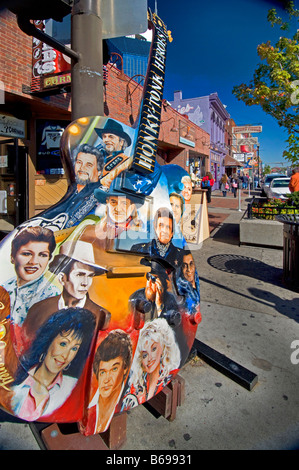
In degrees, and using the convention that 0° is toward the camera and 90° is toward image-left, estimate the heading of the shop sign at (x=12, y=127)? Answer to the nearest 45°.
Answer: approximately 315°

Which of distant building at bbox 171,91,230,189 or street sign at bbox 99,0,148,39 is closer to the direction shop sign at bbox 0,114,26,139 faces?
the street sign

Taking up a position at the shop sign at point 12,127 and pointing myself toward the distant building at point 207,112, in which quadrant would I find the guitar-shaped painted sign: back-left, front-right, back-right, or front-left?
back-right

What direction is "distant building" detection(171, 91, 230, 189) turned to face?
to the viewer's right

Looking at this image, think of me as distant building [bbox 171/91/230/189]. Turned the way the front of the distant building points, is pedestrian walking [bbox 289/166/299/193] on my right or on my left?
on my right

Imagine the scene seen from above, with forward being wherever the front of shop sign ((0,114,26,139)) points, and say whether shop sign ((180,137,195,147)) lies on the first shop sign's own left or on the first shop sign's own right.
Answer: on the first shop sign's own left

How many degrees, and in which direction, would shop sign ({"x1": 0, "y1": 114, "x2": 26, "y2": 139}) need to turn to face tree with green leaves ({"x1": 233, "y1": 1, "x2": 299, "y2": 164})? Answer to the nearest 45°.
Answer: approximately 45° to its left

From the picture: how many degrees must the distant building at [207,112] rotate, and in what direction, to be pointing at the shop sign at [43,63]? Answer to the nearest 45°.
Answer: approximately 90° to its right

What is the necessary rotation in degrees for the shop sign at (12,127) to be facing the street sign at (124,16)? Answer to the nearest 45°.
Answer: approximately 45° to its right
